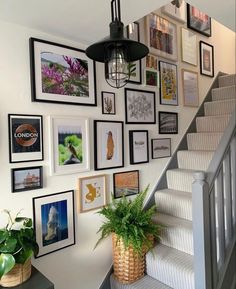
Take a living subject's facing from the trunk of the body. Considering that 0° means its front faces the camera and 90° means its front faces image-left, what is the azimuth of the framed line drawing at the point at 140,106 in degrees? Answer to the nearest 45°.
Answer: approximately 315°

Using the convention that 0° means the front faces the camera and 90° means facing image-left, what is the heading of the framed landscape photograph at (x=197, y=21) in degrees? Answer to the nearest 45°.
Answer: approximately 315°

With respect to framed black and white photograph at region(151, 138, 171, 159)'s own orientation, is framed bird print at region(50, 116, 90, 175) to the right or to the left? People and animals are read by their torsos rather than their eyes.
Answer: on its right

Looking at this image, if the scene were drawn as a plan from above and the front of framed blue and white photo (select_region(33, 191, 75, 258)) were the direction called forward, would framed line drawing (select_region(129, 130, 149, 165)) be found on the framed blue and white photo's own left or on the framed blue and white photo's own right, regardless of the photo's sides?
on the framed blue and white photo's own left

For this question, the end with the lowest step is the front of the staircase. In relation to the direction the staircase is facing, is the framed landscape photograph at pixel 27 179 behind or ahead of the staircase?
ahead

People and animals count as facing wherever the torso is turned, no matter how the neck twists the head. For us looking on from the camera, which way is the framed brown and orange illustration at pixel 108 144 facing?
facing the viewer and to the right of the viewer
